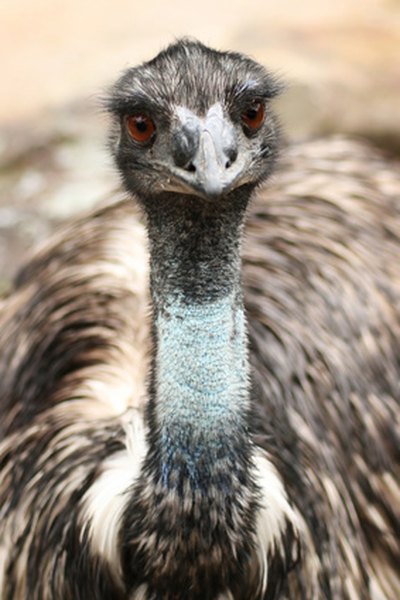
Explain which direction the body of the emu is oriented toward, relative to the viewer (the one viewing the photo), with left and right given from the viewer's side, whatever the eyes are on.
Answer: facing the viewer
